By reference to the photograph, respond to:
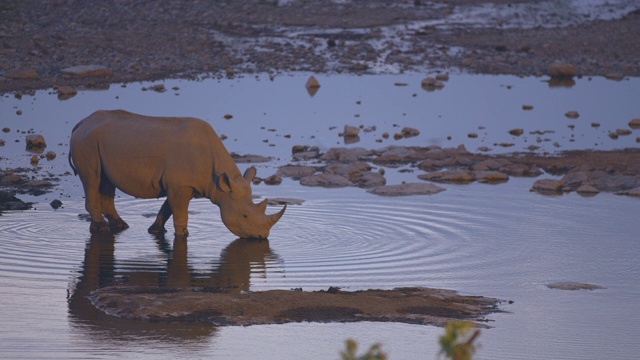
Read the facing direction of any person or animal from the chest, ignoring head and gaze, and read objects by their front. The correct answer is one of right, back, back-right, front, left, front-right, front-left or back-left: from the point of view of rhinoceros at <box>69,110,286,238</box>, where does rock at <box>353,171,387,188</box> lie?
front-left

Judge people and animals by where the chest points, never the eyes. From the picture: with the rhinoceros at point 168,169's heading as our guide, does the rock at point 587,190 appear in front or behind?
in front

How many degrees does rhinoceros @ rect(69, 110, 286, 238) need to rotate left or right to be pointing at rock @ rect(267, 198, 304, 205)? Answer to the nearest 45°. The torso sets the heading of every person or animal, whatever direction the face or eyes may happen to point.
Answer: approximately 45° to its left

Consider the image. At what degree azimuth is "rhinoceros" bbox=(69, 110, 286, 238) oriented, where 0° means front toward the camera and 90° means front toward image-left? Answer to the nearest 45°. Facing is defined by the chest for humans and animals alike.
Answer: approximately 270°

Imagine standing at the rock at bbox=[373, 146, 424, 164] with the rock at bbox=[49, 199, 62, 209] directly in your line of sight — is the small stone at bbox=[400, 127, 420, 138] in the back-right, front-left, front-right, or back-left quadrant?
back-right

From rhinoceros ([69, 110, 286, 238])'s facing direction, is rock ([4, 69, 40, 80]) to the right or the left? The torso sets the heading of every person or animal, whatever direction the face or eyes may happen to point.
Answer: on its left

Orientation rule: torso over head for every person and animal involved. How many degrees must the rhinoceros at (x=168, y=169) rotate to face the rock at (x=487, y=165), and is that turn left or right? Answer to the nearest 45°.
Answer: approximately 45° to its left

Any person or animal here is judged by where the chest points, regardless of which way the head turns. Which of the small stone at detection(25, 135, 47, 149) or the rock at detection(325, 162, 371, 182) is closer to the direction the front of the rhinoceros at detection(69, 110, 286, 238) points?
the rock

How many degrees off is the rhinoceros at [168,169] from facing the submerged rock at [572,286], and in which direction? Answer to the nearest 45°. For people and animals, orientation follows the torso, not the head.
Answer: approximately 45° to its right
